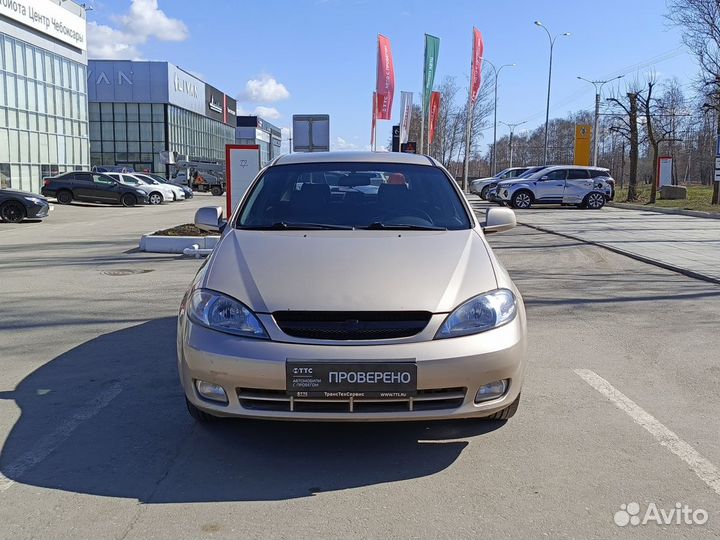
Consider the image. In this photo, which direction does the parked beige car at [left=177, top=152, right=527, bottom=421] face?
toward the camera

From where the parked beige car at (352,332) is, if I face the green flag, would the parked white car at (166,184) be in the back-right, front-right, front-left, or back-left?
front-left

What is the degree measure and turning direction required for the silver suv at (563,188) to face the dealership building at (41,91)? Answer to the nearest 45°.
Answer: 0° — it already faces it

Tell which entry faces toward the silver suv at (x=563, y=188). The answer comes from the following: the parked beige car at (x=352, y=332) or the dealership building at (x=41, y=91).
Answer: the dealership building

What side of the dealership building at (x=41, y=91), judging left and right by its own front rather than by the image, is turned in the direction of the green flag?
front

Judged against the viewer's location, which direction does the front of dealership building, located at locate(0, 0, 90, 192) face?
facing the viewer and to the right of the viewer

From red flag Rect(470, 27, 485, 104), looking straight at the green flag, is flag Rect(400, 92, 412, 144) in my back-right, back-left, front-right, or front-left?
front-right

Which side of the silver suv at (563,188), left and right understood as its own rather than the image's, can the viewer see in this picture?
left

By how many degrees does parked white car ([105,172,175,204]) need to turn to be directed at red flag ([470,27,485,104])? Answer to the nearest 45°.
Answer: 0° — it already faces it

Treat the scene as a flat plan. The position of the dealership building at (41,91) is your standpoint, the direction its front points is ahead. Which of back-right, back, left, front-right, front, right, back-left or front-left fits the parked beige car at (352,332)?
front-right

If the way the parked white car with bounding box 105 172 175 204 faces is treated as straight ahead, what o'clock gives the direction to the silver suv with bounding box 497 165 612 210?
The silver suv is roughly at 1 o'clock from the parked white car.

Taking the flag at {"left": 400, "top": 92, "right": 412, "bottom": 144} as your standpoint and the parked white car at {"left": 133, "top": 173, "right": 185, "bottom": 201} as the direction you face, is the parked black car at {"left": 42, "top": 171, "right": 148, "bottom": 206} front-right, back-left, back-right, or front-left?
front-left
